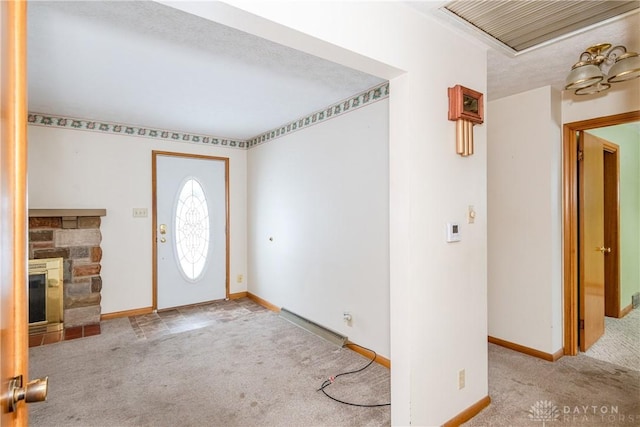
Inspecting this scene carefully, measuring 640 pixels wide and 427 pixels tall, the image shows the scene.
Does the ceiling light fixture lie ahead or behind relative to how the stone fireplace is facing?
ahead

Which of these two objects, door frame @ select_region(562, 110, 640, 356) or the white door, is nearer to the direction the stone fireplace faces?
the door frame

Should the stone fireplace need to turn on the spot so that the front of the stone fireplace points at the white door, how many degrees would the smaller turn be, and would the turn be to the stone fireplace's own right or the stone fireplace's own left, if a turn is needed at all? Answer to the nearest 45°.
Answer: approximately 90° to the stone fireplace's own left

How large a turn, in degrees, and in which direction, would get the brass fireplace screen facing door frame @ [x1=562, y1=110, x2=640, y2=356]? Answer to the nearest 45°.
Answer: approximately 45° to its left

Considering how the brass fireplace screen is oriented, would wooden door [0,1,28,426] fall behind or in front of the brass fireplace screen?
in front

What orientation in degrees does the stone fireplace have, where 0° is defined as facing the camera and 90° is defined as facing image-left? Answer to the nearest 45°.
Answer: approximately 0°

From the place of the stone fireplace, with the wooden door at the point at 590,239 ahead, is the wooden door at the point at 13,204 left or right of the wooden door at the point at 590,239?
right

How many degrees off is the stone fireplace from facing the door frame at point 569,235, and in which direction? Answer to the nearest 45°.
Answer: approximately 45° to its left
